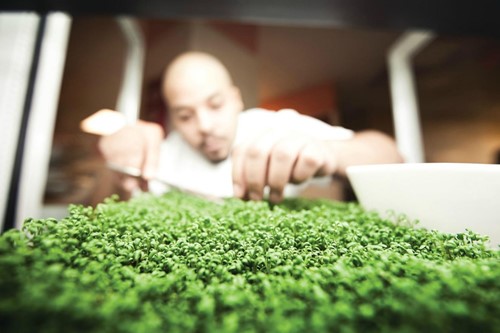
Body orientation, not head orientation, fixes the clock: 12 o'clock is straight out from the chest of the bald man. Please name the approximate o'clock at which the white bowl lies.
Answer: The white bowl is roughly at 11 o'clock from the bald man.

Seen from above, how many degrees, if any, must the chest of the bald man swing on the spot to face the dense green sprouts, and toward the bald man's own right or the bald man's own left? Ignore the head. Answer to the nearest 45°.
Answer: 0° — they already face it

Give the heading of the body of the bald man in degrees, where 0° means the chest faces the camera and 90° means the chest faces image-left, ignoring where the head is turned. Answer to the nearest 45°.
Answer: approximately 0°
